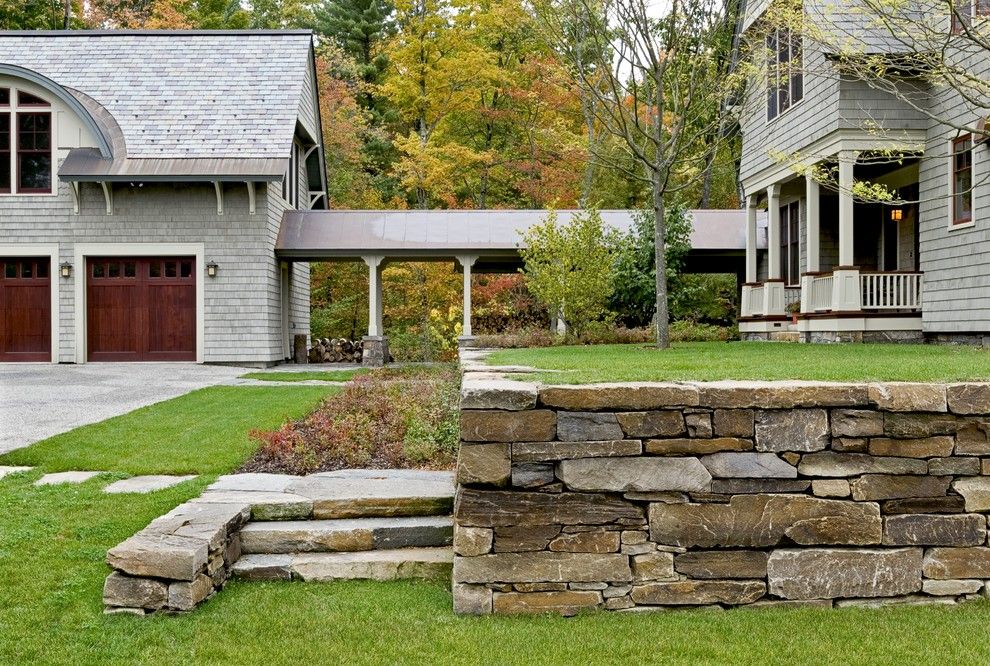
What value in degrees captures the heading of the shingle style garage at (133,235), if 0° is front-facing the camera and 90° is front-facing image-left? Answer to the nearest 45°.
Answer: approximately 0°

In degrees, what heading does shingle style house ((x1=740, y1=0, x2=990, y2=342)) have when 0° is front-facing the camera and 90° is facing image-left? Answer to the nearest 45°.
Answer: approximately 45°

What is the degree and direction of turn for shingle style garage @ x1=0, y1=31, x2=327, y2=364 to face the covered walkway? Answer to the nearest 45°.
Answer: approximately 90° to its left

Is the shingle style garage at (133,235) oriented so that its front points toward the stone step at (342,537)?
yes

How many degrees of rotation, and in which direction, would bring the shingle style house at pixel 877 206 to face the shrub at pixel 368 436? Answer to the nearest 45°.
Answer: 0° — it already faces it

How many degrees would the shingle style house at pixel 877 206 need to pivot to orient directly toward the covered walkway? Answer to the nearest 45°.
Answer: approximately 45° to its right

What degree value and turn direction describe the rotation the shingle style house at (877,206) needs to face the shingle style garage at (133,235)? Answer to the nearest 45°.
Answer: approximately 45° to its right

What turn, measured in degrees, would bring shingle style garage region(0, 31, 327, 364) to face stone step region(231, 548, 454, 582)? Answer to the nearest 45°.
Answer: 0° — it already faces it
